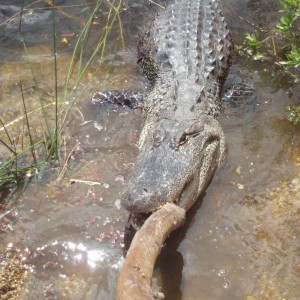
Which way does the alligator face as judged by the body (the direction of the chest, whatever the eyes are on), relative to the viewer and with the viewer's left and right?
facing the viewer

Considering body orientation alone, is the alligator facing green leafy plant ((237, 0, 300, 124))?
no
